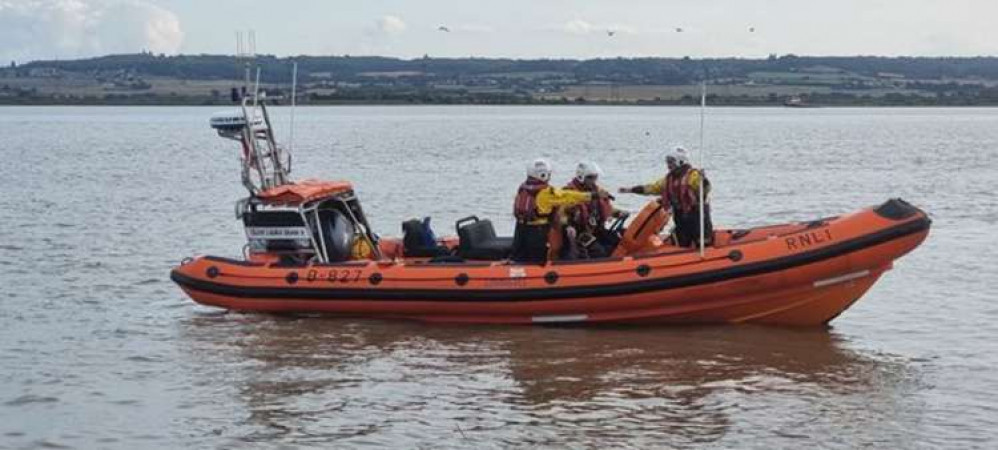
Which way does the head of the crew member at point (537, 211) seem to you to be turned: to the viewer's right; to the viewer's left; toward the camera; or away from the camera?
to the viewer's right

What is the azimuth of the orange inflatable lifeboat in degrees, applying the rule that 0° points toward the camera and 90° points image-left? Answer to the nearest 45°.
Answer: approximately 270°

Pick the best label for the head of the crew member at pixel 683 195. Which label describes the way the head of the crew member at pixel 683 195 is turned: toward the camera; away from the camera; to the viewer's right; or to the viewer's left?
to the viewer's left
